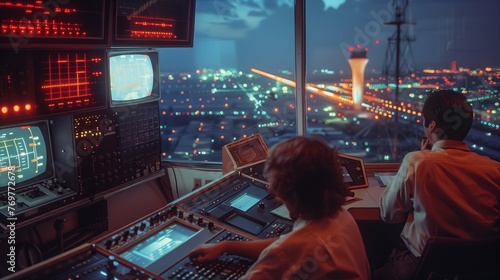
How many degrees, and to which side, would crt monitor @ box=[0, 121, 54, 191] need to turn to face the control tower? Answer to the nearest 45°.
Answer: approximately 45° to its left

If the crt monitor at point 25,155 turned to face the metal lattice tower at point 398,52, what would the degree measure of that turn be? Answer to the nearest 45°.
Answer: approximately 45° to its left

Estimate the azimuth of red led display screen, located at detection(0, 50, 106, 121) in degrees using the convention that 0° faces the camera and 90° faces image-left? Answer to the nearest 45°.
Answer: approximately 315°

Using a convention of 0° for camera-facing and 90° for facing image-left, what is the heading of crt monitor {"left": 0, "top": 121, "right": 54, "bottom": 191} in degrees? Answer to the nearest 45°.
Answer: approximately 315°
